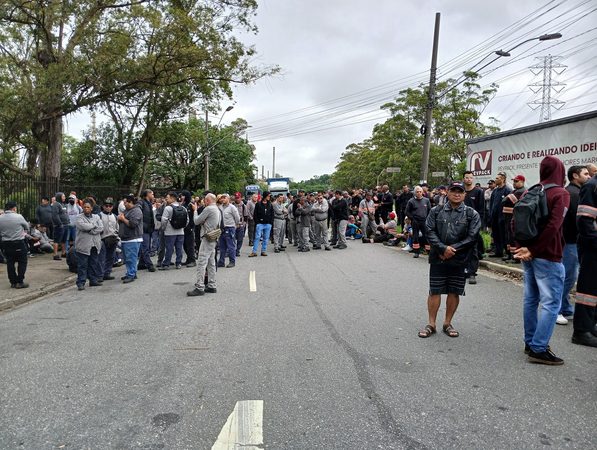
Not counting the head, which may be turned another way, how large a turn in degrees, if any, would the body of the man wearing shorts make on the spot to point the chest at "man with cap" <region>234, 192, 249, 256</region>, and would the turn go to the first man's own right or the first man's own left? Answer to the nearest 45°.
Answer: approximately 135° to the first man's own right

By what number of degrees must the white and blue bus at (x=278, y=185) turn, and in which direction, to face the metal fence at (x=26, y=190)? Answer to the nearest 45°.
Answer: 0° — it already faces it

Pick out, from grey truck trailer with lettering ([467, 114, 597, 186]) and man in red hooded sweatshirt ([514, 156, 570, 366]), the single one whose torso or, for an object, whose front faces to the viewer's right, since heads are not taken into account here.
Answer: the man in red hooded sweatshirt

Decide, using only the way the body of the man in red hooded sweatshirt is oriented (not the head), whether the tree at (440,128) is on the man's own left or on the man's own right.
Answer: on the man's own left

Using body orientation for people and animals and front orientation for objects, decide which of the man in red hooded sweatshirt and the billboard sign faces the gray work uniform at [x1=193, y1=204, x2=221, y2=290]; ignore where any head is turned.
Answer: the billboard sign

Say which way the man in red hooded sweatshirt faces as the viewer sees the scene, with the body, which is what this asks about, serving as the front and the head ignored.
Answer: to the viewer's right

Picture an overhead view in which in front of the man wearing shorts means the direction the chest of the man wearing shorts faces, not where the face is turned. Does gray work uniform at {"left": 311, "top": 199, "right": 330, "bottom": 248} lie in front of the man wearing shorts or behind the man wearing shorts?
behind

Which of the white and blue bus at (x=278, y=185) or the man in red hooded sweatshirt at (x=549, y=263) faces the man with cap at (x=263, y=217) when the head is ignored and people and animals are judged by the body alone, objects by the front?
the white and blue bus

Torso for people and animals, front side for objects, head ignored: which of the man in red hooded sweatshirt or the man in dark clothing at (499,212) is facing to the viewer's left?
the man in dark clothing
